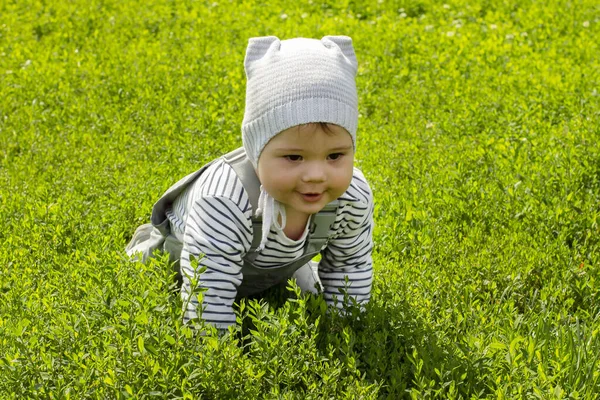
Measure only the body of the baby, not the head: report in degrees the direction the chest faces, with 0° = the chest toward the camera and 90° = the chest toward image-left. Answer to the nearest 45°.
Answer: approximately 315°
